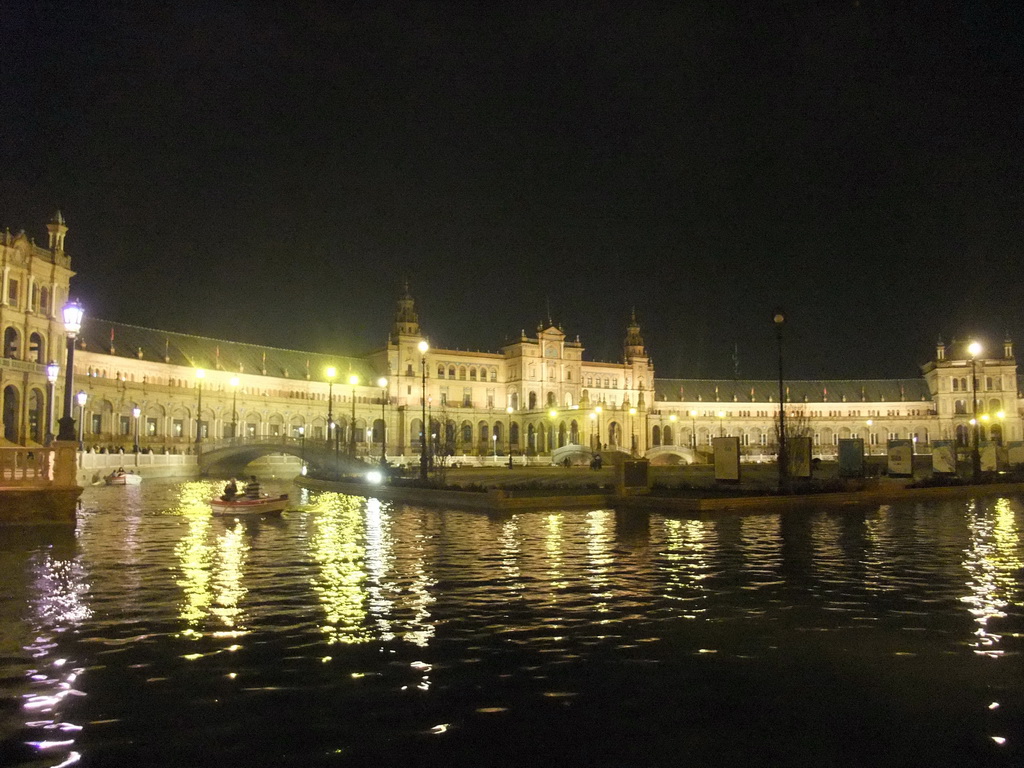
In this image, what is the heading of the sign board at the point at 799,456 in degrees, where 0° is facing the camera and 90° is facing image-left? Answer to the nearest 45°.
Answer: approximately 0°

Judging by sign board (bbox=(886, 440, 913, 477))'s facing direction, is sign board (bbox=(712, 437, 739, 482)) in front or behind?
in front

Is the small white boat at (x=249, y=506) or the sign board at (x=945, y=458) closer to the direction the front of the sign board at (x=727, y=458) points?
the small white boat

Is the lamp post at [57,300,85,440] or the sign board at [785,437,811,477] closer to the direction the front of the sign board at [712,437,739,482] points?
the lamp post

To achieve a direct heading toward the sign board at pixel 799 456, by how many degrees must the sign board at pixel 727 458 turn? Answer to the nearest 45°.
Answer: approximately 135° to its left

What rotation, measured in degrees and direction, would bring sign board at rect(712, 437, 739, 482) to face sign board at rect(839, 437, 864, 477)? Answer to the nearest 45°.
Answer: approximately 135° to its left

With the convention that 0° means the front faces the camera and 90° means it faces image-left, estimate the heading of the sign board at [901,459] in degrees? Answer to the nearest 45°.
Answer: approximately 0°

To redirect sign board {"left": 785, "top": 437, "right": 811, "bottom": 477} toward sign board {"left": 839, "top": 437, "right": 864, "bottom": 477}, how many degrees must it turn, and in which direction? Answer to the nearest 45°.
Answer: approximately 135° to its left

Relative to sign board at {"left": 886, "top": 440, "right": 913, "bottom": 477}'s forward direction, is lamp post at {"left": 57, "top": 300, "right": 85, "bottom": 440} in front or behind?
in front
